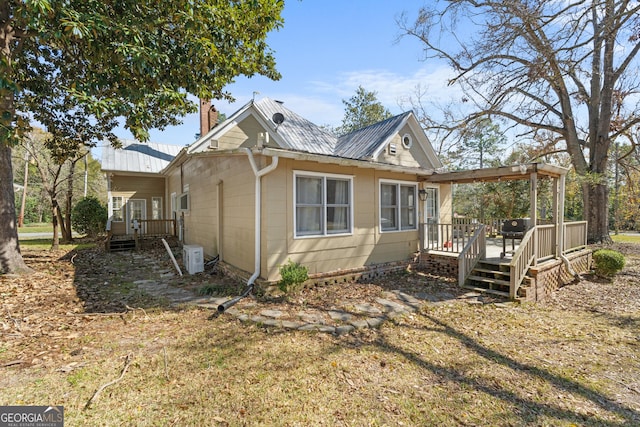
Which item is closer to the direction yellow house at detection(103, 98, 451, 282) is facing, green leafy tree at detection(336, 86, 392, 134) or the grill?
the grill

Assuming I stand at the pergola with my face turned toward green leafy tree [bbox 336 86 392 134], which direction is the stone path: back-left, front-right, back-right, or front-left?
back-left
